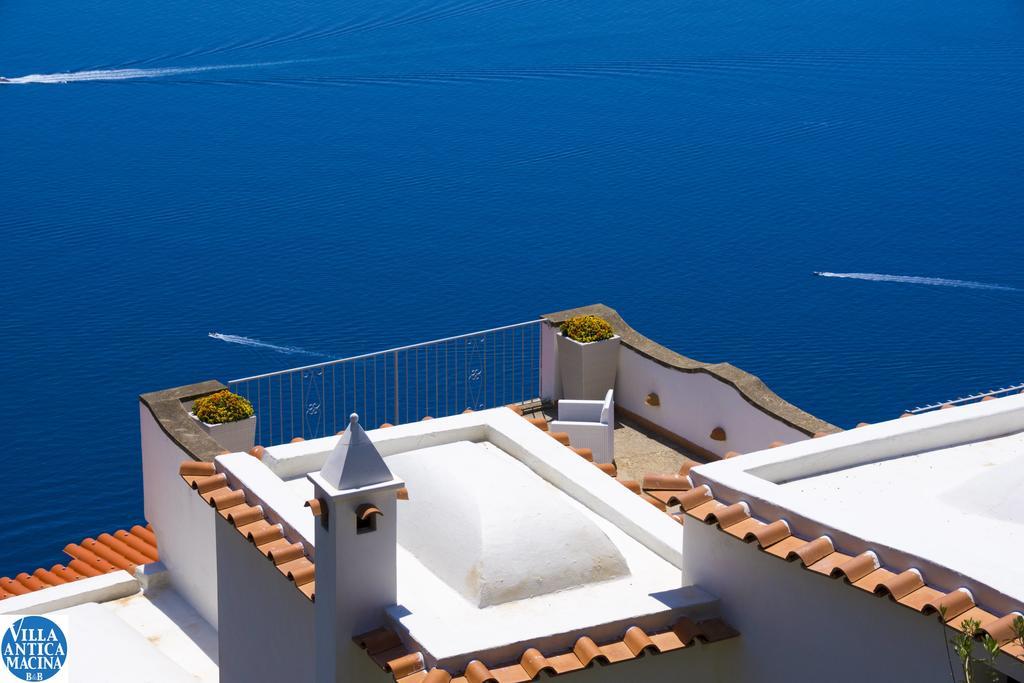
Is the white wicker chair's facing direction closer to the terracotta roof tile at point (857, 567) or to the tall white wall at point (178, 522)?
the tall white wall

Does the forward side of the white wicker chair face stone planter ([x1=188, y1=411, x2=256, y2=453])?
yes

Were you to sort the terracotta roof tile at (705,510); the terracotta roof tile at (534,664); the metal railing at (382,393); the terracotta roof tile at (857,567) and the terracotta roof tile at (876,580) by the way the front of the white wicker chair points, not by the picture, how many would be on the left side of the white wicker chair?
4

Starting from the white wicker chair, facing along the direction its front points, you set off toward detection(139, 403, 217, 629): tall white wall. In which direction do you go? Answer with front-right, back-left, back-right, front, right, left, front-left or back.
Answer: front

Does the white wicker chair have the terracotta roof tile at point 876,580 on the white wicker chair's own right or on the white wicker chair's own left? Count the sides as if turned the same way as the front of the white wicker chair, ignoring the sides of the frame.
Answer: on the white wicker chair's own left

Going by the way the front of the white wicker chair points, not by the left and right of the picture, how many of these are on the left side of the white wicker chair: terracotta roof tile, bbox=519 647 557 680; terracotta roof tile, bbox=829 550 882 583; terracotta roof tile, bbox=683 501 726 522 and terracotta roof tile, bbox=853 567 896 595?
4

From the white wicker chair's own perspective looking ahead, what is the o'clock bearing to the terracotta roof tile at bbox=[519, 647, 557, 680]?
The terracotta roof tile is roughly at 9 o'clock from the white wicker chair.

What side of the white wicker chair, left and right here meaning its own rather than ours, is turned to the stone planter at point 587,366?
right

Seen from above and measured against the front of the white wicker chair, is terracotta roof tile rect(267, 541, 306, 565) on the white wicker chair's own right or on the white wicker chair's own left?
on the white wicker chair's own left

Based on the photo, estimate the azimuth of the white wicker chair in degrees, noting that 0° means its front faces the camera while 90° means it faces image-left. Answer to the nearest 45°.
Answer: approximately 90°

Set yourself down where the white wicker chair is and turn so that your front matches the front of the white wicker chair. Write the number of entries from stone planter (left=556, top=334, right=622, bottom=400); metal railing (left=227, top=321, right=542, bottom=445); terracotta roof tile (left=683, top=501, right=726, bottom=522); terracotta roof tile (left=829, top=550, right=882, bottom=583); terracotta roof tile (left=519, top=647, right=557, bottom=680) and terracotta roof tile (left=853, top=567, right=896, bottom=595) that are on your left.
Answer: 4

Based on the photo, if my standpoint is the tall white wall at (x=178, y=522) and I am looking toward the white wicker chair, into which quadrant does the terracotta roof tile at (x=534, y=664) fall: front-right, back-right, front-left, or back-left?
front-right

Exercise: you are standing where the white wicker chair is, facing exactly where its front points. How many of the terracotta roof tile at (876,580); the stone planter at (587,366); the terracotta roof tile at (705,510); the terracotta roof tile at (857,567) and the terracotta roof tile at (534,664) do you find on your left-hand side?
4
